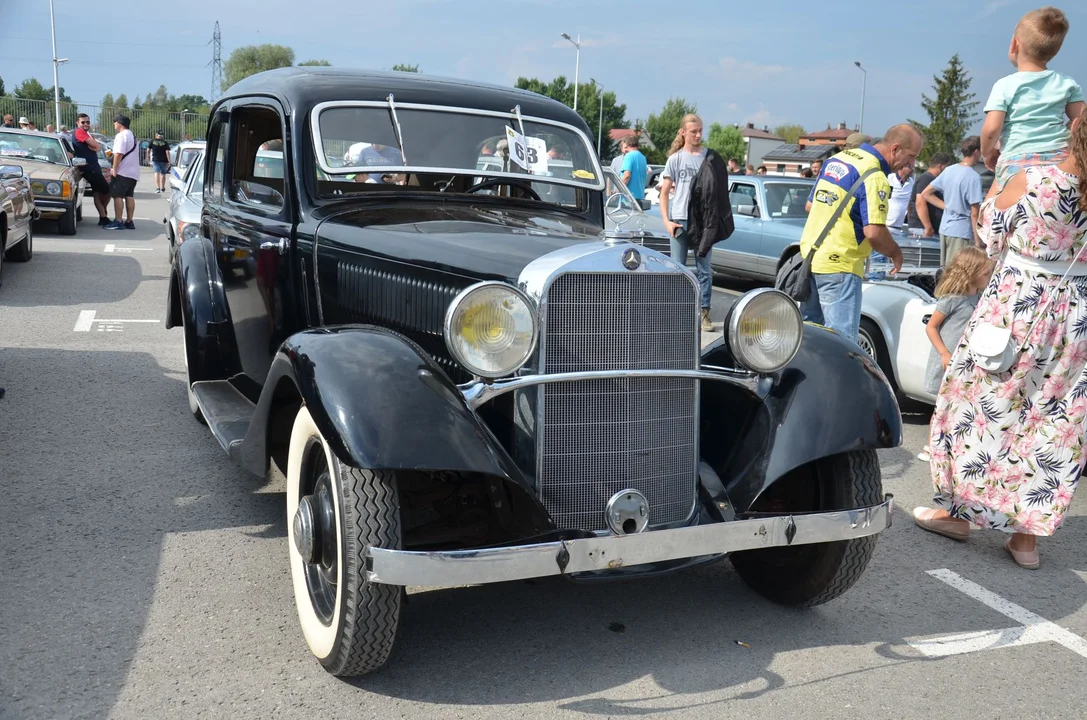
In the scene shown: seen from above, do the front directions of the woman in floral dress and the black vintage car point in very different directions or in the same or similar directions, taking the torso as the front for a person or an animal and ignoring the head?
very different directions

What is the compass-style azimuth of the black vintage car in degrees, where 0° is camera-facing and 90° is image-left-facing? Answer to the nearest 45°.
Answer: approximately 315°

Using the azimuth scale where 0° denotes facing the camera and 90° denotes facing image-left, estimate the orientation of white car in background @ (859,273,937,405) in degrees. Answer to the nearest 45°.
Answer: approximately 315°

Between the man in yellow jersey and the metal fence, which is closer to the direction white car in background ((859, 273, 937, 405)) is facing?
the man in yellow jersey

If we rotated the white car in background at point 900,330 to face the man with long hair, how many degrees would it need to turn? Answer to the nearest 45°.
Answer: approximately 180°

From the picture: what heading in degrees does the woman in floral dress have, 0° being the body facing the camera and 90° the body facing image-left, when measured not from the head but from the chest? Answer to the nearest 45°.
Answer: approximately 135°
